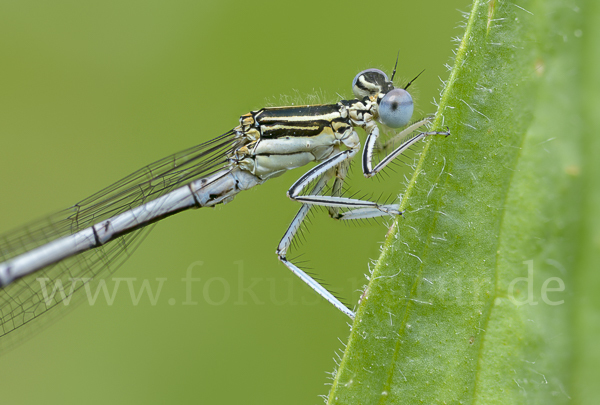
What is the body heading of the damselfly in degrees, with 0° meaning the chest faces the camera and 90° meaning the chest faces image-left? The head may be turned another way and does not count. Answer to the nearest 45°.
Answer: approximately 270°
